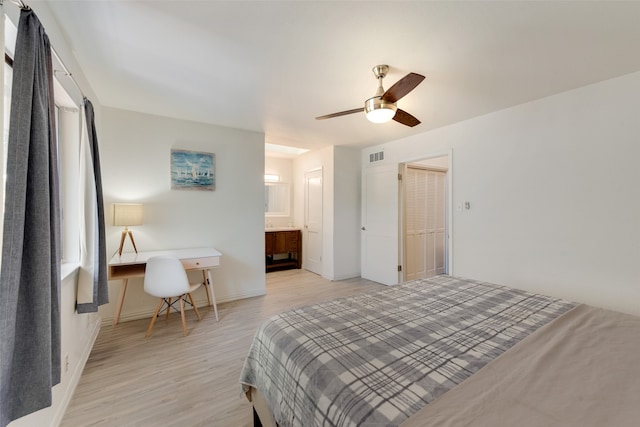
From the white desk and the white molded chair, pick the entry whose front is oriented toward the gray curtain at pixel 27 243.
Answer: the white desk

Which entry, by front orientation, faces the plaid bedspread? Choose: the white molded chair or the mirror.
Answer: the mirror

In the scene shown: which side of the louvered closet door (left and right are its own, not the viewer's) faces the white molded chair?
right

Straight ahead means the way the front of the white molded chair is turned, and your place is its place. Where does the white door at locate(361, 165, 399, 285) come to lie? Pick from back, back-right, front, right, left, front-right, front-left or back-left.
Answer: front-right

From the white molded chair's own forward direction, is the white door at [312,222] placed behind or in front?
in front

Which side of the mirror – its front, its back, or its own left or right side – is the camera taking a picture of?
front

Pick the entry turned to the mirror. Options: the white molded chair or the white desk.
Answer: the white molded chair

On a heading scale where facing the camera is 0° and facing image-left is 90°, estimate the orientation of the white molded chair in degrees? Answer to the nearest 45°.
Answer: approximately 225°

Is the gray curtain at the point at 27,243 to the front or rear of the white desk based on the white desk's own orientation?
to the front

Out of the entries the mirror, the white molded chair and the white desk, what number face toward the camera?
2

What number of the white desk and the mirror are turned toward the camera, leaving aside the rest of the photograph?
2

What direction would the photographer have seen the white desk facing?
facing the viewer

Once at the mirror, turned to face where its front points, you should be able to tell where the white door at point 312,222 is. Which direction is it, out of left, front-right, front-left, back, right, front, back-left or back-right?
front-left

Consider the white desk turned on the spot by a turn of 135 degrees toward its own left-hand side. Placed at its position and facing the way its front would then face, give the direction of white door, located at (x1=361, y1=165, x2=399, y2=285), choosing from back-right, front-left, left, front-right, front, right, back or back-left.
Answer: front-right
